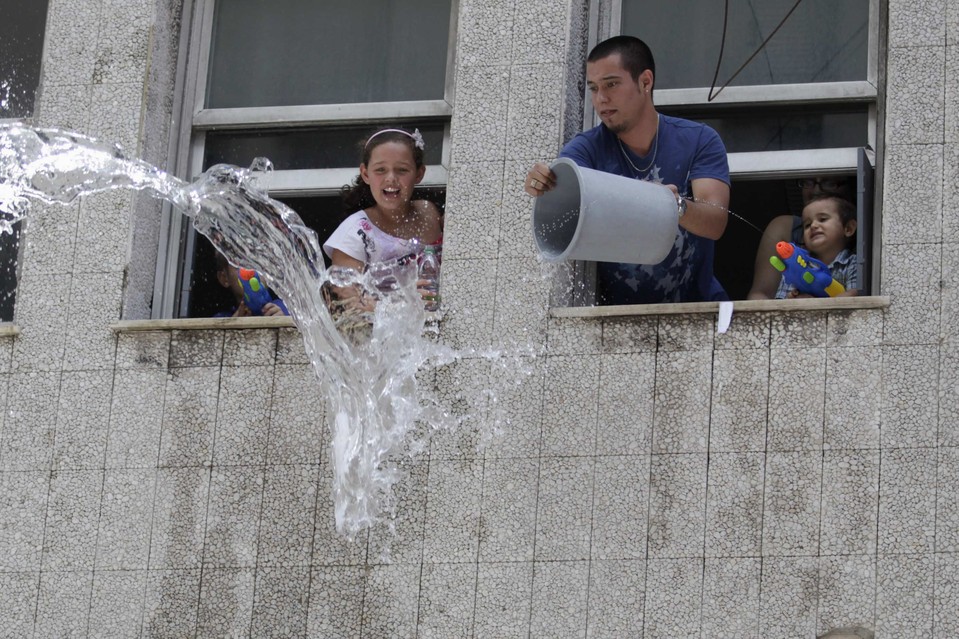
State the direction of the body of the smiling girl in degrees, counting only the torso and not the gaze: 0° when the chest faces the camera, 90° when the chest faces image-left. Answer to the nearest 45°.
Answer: approximately 0°

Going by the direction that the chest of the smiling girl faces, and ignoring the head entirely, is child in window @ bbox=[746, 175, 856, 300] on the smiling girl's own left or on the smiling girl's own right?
on the smiling girl's own left

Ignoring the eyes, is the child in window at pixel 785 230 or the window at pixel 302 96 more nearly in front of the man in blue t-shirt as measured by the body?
the window

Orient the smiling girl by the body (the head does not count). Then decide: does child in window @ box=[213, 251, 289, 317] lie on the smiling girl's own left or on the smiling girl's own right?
on the smiling girl's own right

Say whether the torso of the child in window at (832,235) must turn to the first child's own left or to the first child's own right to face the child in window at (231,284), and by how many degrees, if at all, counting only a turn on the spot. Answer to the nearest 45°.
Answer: approximately 45° to the first child's own right

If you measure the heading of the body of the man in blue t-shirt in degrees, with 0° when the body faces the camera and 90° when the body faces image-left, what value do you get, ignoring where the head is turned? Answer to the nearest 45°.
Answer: approximately 45°

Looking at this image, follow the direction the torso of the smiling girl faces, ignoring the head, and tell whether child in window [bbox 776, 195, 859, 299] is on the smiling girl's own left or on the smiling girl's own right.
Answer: on the smiling girl's own left
